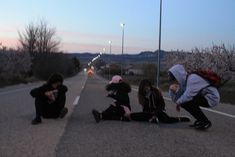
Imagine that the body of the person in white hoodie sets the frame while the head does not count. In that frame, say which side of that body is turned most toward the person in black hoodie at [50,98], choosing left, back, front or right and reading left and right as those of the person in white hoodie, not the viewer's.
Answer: front

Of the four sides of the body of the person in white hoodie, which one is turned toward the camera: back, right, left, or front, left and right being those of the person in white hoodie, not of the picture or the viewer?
left

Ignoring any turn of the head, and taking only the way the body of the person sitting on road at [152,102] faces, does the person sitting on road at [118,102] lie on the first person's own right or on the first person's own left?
on the first person's own right

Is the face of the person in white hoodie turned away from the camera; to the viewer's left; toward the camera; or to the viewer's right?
to the viewer's left

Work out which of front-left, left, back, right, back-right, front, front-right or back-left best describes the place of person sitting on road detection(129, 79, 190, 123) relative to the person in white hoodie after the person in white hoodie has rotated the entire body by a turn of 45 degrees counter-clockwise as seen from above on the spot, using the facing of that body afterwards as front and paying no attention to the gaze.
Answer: right

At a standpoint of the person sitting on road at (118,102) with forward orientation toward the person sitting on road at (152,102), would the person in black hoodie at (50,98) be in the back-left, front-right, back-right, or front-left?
back-right

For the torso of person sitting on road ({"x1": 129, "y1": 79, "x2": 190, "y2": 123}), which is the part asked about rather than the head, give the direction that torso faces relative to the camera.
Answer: toward the camera

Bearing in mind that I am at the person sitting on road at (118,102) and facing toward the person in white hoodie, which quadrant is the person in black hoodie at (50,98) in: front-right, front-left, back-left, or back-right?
back-right

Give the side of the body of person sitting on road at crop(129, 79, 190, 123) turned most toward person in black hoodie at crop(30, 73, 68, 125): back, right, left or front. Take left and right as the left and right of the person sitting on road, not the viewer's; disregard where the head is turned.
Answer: right
